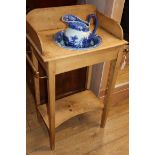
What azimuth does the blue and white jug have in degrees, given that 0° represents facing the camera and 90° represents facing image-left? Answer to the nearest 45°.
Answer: approximately 90°
